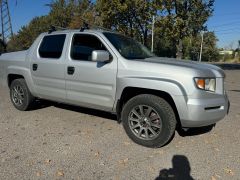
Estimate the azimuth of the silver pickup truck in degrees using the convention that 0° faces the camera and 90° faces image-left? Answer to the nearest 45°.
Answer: approximately 315°
